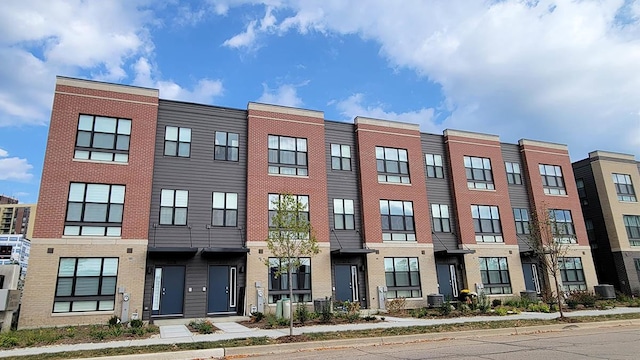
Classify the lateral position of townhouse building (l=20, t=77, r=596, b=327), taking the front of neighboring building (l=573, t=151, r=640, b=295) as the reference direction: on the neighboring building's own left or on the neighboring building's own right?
on the neighboring building's own right

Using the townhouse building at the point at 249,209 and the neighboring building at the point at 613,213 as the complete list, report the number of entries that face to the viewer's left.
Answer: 0

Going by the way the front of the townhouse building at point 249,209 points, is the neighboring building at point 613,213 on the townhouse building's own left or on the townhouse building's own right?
on the townhouse building's own left

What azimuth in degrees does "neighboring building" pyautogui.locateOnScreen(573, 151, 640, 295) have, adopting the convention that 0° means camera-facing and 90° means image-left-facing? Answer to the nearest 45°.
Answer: approximately 315°
